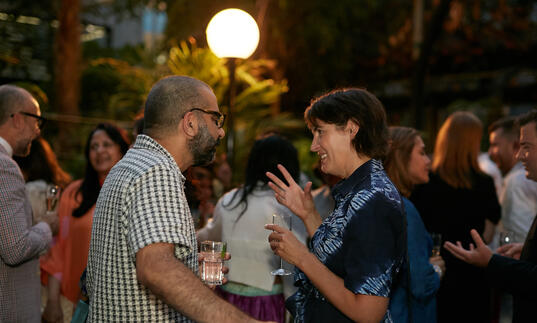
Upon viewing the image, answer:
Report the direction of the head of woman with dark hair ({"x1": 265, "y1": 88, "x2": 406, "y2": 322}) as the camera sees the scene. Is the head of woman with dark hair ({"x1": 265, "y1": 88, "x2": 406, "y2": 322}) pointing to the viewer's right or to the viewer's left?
to the viewer's left

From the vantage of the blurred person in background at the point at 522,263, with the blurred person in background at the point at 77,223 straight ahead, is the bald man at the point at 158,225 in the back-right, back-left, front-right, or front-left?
front-left

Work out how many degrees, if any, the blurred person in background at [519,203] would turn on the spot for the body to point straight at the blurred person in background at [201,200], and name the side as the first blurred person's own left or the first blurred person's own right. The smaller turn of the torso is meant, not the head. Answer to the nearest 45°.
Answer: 0° — they already face them

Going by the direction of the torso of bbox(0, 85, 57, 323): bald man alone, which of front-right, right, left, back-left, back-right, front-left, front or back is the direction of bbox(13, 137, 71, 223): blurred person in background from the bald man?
left

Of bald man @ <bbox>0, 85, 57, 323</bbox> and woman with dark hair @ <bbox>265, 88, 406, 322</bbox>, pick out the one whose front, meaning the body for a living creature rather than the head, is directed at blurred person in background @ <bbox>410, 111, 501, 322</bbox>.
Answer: the bald man

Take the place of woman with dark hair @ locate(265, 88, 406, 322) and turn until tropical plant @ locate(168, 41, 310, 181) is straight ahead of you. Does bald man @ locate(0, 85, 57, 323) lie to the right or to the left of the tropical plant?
left

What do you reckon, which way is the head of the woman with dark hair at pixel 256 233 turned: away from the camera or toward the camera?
away from the camera

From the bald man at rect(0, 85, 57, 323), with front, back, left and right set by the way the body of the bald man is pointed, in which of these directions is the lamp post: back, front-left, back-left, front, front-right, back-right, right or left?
front-left

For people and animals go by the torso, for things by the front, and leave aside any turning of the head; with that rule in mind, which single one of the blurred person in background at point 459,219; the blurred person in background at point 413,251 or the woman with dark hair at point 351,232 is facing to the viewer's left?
the woman with dark hair

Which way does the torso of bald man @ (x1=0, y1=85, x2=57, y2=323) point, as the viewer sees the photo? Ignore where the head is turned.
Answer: to the viewer's right

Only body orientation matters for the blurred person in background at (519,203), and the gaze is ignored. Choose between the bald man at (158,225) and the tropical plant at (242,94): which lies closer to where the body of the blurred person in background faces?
the bald man
